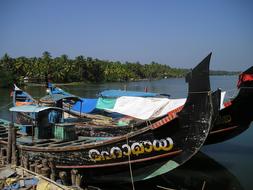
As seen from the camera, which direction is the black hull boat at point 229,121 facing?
to the viewer's right

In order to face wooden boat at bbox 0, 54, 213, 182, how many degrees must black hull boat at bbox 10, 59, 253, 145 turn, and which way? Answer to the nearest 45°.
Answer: approximately 135° to its right
